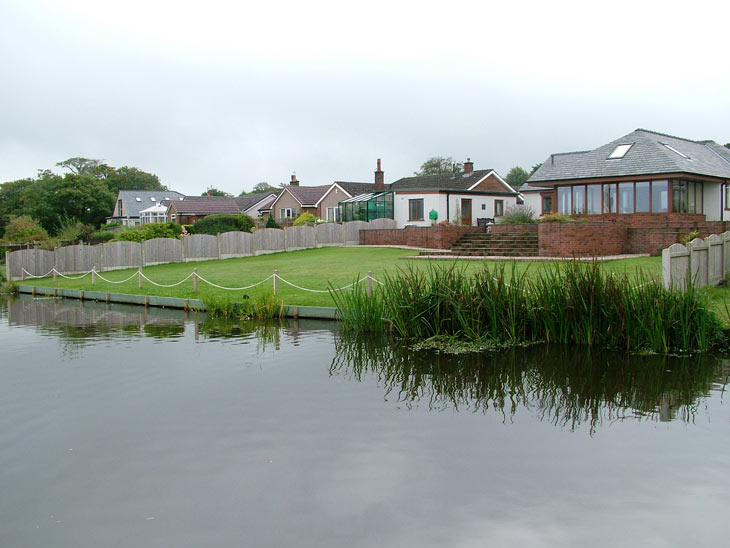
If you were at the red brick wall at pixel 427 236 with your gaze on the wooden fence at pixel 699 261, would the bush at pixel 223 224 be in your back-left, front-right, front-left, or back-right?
back-right

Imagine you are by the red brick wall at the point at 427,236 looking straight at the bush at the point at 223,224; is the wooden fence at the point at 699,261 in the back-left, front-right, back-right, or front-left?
back-left

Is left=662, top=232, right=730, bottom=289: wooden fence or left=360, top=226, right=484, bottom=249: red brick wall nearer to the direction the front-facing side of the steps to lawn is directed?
the wooden fence

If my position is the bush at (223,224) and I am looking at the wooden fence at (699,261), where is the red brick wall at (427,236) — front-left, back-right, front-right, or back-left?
front-left

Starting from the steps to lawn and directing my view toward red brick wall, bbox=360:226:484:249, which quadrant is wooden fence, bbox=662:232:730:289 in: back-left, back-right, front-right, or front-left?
back-left

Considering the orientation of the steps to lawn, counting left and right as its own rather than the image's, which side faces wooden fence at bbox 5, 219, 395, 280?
right

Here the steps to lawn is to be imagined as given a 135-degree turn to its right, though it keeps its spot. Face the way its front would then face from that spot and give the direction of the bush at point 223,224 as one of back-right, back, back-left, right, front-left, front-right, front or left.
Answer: front

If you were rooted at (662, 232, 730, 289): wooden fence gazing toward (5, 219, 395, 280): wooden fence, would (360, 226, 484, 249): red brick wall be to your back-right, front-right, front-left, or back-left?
front-right

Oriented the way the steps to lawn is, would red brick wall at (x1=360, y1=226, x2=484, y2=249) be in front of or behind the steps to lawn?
behind

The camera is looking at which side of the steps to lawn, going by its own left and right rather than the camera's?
front

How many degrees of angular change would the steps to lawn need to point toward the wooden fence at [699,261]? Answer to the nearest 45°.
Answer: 0° — it already faces it
